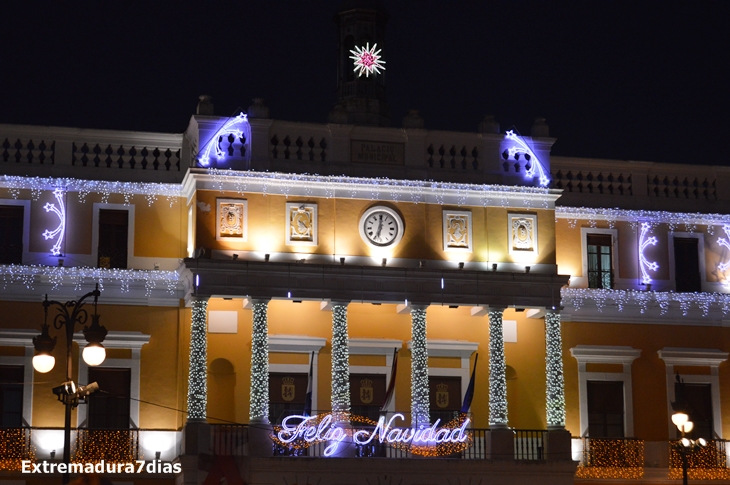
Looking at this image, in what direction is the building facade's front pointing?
toward the camera

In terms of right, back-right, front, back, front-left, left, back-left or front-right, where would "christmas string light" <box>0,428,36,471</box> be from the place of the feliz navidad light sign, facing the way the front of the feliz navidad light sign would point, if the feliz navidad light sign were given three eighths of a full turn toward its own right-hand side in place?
front-left

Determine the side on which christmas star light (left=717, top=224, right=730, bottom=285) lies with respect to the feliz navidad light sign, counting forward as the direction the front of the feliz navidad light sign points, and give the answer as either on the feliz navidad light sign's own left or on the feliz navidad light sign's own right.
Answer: on the feliz navidad light sign's own left

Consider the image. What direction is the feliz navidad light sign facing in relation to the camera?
toward the camera
